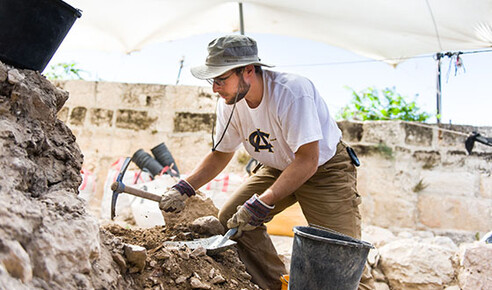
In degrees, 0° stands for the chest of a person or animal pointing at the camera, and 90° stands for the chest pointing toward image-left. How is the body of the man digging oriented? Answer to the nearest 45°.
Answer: approximately 45°

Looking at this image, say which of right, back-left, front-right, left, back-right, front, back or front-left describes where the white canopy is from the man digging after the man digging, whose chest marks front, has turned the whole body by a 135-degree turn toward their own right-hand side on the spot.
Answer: front

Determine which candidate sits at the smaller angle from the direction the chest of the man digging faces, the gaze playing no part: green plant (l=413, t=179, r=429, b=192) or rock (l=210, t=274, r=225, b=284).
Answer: the rock

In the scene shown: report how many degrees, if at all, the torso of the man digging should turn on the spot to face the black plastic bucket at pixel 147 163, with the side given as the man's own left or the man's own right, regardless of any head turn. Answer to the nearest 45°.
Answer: approximately 90° to the man's own right

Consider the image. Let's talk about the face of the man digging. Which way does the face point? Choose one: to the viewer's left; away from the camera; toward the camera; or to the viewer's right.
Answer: to the viewer's left

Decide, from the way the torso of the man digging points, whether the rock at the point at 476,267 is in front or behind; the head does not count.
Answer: behind

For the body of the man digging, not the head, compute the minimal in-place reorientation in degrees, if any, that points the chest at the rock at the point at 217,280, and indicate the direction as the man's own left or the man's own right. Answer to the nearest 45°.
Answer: approximately 45° to the man's own left

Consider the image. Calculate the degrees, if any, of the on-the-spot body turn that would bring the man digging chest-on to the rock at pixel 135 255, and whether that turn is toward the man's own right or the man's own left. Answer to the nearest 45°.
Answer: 0° — they already face it
